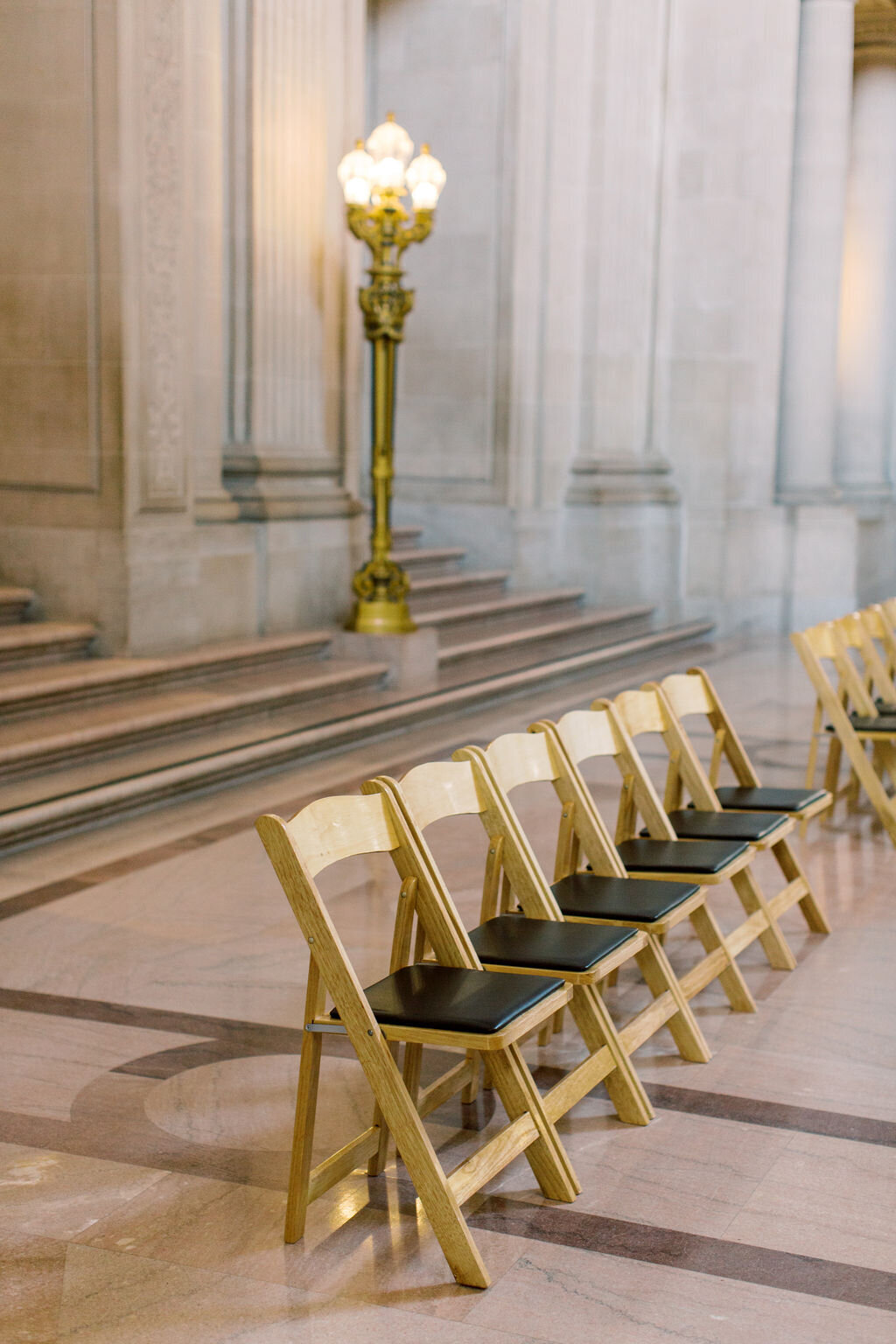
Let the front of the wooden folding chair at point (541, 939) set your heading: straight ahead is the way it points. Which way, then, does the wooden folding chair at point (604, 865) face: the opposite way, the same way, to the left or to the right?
the same way

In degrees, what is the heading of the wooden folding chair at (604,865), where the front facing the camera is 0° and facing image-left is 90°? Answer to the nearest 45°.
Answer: approximately 315°

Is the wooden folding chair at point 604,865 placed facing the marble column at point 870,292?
no

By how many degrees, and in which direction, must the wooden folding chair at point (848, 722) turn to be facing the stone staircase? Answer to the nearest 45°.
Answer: approximately 135° to its right

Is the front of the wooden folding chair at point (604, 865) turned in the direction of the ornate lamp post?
no

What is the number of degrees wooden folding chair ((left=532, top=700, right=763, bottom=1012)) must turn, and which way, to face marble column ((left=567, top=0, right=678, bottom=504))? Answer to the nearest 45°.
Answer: approximately 135° to its left

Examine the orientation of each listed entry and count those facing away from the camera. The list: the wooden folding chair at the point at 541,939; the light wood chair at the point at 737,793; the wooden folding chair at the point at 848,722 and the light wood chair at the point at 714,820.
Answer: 0

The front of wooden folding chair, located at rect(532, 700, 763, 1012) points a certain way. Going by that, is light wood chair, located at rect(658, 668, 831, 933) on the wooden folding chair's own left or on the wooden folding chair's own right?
on the wooden folding chair's own left

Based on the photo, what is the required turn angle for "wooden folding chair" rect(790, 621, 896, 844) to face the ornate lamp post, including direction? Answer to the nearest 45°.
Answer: approximately 180°

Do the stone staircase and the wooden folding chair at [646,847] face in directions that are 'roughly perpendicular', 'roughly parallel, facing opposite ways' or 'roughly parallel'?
roughly parallel

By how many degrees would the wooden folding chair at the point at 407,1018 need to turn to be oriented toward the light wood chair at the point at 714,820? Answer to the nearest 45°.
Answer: approximately 90° to its left

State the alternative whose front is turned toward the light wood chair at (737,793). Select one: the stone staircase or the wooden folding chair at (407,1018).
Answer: the stone staircase

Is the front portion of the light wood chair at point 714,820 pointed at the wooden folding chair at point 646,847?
no

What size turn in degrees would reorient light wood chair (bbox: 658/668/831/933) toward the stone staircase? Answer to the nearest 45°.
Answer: approximately 180°

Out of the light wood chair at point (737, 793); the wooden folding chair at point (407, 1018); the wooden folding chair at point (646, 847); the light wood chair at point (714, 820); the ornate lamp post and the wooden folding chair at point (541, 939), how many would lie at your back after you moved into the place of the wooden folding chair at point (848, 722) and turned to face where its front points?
1

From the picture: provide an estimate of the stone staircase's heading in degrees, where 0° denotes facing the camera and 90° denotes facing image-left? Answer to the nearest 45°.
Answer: approximately 315°

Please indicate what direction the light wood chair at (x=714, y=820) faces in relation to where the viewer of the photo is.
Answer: facing the viewer and to the right of the viewer
